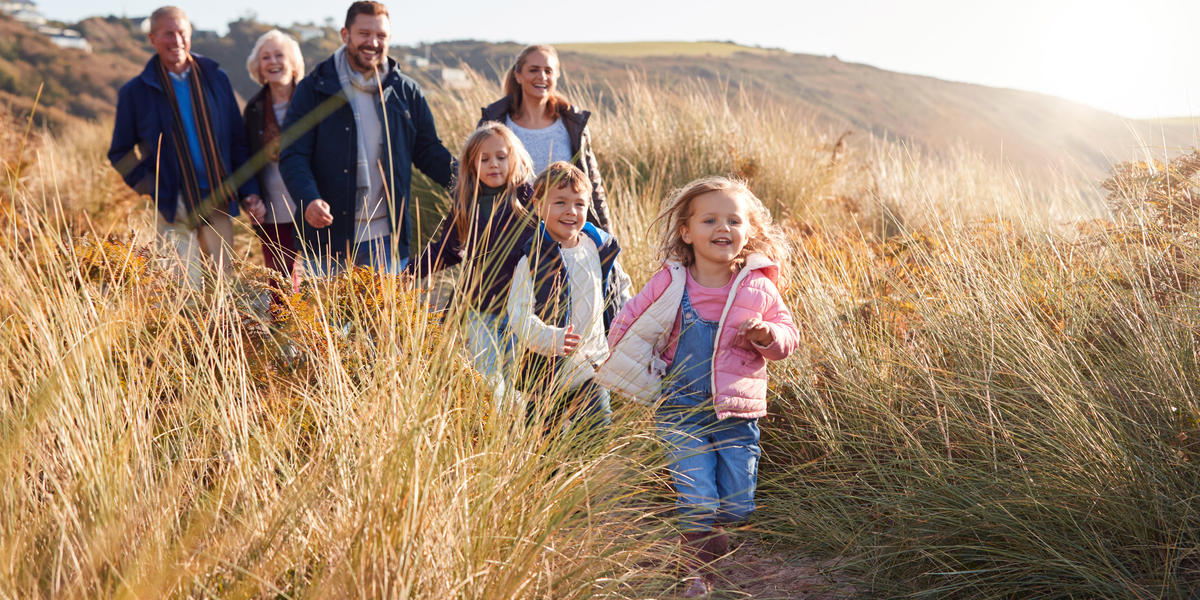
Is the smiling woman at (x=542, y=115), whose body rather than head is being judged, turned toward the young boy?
yes

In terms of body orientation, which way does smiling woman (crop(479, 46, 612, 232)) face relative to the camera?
toward the camera

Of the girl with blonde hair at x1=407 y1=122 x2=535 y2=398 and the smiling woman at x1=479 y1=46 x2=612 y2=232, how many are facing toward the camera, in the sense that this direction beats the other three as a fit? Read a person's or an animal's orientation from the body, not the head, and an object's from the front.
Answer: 2

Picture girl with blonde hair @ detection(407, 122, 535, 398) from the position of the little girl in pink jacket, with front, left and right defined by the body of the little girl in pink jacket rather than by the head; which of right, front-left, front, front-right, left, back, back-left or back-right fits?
back-right

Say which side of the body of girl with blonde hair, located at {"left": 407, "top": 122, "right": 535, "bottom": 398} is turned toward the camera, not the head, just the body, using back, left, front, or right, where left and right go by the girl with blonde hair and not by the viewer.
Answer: front

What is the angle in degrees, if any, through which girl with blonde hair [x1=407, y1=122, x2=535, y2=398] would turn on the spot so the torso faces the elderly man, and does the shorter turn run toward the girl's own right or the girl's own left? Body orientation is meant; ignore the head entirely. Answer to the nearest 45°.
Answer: approximately 135° to the girl's own right

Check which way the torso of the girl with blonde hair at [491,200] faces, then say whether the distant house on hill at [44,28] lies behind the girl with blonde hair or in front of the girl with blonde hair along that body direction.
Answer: behind

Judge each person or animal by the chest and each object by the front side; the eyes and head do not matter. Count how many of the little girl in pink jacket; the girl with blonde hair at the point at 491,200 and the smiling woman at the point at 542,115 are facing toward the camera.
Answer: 3

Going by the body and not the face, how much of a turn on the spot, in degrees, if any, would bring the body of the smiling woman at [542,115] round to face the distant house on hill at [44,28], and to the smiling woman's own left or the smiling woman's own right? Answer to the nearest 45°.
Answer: approximately 135° to the smiling woman's own right

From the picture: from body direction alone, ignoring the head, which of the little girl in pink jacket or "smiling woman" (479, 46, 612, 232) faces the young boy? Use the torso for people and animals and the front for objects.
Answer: the smiling woman

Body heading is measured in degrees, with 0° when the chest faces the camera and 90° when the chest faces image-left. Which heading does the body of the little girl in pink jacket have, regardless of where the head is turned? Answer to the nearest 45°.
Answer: approximately 0°

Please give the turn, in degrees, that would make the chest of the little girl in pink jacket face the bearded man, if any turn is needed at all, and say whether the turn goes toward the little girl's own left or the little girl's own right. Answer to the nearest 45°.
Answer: approximately 135° to the little girl's own right

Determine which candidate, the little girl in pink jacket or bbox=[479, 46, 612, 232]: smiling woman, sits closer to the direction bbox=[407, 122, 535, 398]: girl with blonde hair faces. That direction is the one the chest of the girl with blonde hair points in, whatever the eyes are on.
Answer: the little girl in pink jacket
